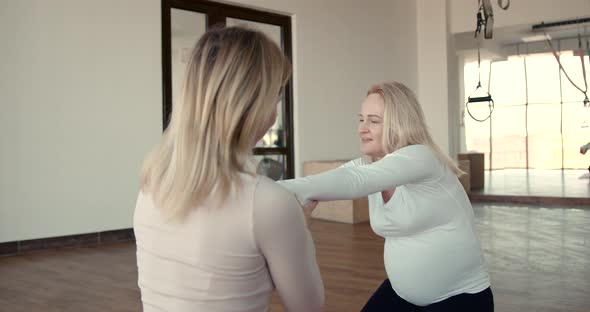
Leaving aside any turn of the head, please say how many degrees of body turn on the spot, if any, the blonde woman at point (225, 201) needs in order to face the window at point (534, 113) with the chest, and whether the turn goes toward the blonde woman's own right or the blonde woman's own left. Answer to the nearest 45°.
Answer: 0° — they already face it

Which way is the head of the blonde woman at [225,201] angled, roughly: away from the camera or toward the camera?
away from the camera

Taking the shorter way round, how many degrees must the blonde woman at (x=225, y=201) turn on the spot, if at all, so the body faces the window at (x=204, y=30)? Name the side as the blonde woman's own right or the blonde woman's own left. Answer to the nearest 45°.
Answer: approximately 45° to the blonde woman's own left

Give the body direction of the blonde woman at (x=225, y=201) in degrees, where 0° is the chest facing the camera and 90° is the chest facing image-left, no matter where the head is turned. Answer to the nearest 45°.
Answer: approximately 225°

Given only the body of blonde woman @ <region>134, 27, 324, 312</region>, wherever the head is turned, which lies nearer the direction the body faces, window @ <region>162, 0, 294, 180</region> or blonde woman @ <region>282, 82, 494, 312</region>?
the blonde woman

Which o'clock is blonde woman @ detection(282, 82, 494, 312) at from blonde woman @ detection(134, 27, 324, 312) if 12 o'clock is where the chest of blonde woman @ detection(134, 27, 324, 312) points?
blonde woman @ detection(282, 82, 494, 312) is roughly at 12 o'clock from blonde woman @ detection(134, 27, 324, 312).
